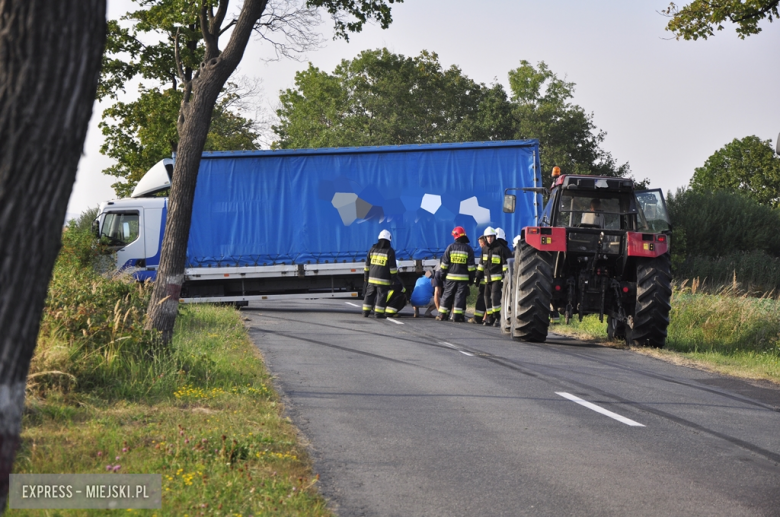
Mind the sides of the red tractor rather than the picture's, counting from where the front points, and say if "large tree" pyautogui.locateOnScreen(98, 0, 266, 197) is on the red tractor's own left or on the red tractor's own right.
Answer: on the red tractor's own left

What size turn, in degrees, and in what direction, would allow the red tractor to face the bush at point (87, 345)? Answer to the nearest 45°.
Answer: approximately 135° to its left

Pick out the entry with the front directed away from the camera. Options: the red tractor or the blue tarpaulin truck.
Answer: the red tractor

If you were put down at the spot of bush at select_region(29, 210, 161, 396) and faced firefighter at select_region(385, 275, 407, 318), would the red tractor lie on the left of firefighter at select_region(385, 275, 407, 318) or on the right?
right

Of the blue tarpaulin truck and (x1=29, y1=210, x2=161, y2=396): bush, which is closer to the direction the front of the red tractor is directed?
the blue tarpaulin truck

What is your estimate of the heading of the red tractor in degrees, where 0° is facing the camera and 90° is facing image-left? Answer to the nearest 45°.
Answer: approximately 180°

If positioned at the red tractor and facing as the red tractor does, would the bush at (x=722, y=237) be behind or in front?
in front

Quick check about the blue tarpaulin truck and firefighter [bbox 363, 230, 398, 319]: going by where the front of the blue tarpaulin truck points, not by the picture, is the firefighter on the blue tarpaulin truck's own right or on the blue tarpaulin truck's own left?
on the blue tarpaulin truck's own left

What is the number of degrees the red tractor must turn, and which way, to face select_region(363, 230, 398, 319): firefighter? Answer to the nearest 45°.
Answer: approximately 45° to its left

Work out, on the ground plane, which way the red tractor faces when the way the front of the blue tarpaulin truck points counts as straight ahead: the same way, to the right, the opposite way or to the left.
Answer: to the right

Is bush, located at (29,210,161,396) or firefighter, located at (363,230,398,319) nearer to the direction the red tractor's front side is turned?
the firefighter

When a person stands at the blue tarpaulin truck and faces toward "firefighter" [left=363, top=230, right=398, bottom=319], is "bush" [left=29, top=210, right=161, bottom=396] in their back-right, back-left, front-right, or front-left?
front-right

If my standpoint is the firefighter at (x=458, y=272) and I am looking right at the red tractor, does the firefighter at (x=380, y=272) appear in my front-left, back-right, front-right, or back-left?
back-right

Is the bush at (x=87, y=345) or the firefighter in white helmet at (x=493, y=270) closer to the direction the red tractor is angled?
the firefighter in white helmet

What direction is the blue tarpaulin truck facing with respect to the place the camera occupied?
facing to the left of the viewer

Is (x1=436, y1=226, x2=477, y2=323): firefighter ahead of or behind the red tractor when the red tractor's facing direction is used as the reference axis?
ahead

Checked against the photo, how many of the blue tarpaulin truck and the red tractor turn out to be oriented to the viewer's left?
1

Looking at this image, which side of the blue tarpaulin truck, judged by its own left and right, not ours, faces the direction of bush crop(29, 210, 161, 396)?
left
